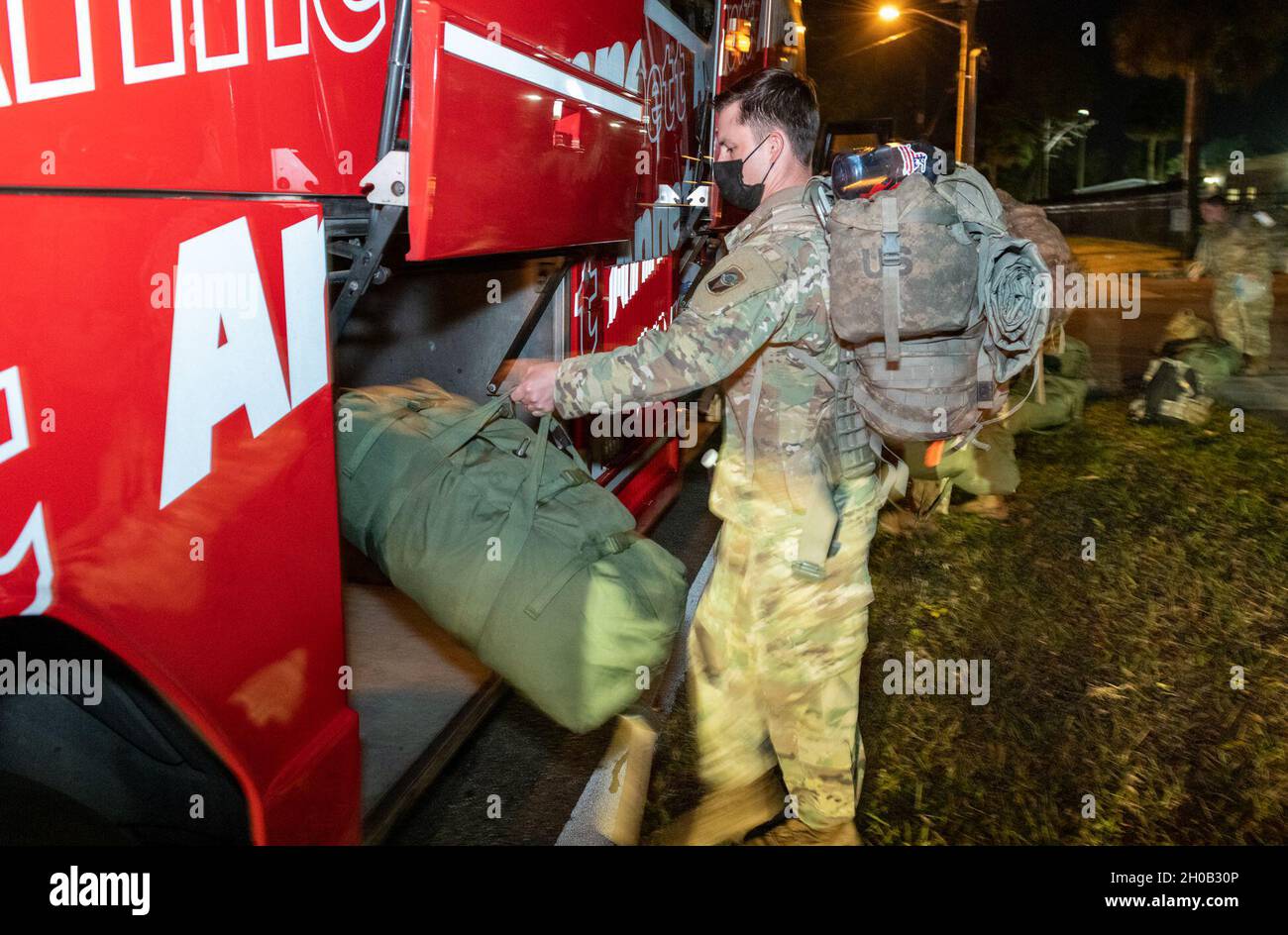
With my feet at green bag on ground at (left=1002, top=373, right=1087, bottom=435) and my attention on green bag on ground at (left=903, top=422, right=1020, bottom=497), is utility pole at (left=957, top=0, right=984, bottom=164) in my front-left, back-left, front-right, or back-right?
back-right

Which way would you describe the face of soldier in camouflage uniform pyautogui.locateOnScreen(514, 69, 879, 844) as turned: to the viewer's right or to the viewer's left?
to the viewer's left

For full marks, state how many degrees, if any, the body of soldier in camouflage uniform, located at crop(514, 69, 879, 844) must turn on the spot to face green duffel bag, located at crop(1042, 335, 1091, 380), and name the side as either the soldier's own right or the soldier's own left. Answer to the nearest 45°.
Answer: approximately 135° to the soldier's own right

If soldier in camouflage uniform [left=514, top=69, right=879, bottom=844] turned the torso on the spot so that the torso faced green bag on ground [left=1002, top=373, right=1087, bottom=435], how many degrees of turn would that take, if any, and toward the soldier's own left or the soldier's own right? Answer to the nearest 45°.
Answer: approximately 135° to the soldier's own right

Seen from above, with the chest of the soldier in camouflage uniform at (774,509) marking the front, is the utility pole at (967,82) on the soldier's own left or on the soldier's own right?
on the soldier's own right

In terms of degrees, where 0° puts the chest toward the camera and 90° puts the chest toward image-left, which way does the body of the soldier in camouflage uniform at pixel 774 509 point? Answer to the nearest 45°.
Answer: approximately 90°

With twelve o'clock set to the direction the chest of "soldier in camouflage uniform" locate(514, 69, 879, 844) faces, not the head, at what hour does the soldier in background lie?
The soldier in background is roughly at 4 o'clock from the soldier in camouflage uniform.

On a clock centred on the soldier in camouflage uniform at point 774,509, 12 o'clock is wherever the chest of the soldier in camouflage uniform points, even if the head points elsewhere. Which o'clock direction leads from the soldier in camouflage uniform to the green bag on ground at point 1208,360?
The green bag on ground is roughly at 4 o'clock from the soldier in camouflage uniform.

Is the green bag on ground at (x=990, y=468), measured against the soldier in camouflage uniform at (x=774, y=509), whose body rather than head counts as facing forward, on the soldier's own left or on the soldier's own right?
on the soldier's own right
